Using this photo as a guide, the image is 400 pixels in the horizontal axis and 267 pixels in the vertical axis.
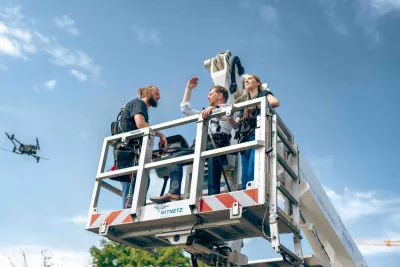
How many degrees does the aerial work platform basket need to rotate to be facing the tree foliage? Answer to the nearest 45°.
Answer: approximately 135° to its right

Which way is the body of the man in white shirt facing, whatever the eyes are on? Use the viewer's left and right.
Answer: facing to the left of the viewer

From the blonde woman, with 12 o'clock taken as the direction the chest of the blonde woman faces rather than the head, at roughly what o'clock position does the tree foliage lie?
The tree foliage is roughly at 4 o'clock from the blonde woman.

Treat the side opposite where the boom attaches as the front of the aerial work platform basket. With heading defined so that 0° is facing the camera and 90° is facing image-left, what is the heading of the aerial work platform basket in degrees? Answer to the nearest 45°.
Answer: approximately 45°

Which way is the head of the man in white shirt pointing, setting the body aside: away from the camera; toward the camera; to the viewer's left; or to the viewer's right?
to the viewer's left

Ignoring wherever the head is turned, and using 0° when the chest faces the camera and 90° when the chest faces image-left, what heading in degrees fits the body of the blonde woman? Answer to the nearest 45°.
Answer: approximately 45°

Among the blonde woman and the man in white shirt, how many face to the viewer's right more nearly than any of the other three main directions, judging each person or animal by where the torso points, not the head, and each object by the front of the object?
0
